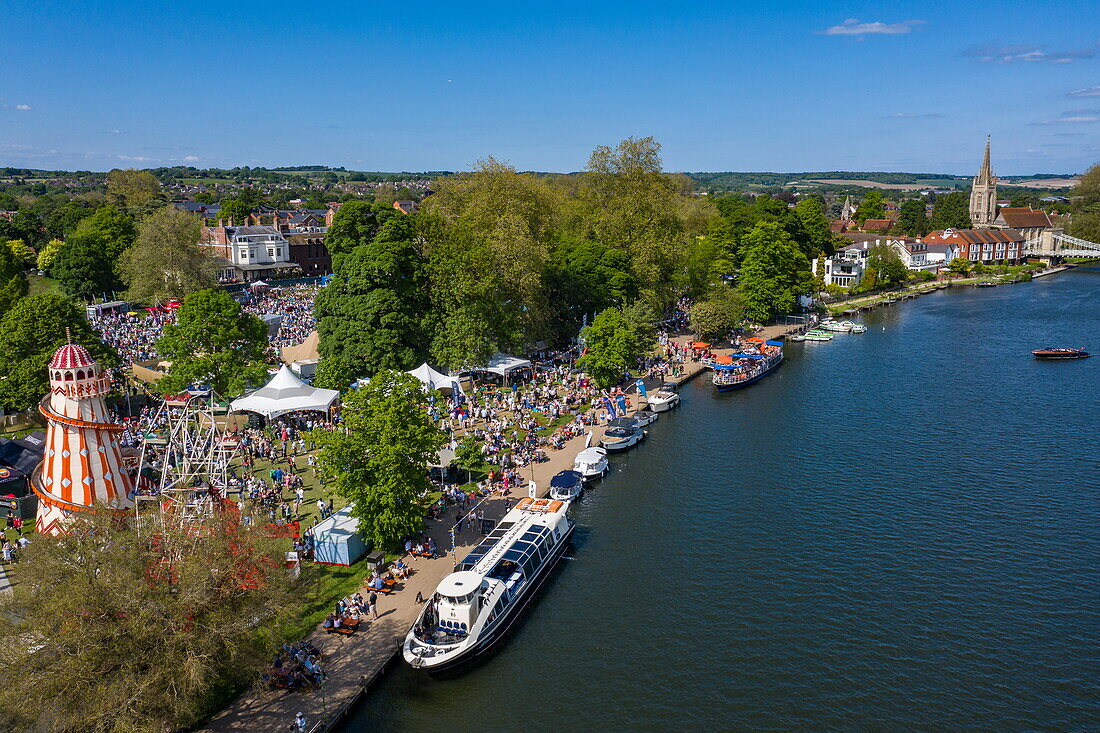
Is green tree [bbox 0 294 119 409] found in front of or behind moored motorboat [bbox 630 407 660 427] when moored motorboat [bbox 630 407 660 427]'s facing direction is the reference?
in front

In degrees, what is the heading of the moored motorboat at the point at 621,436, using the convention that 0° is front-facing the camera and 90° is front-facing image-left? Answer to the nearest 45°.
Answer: approximately 45°

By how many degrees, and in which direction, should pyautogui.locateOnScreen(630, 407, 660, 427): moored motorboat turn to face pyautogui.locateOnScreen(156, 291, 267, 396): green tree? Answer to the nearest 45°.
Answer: approximately 45° to its right

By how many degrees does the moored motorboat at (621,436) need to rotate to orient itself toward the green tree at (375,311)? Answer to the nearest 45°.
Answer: approximately 45° to its right

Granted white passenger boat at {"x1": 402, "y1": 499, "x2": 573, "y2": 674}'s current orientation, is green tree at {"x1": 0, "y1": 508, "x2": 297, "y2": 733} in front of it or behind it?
in front

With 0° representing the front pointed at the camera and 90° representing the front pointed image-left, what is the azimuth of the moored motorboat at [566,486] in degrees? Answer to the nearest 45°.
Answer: approximately 45°

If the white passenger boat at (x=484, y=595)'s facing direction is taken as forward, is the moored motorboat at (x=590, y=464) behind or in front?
behind

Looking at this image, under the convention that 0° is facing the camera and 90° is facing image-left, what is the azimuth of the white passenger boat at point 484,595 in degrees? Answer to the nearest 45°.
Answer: approximately 45°
